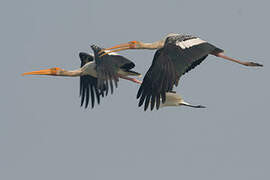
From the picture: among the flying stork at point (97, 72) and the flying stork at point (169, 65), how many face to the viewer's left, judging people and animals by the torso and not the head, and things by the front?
2

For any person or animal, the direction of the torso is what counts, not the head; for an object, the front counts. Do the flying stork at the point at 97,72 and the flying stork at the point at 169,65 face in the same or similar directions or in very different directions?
same or similar directions

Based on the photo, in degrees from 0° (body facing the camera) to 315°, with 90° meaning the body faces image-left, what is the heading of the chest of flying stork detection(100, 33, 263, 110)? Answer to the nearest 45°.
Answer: approximately 90°

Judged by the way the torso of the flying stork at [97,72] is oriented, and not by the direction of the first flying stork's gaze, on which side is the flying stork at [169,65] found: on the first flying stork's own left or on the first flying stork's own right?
on the first flying stork's own left

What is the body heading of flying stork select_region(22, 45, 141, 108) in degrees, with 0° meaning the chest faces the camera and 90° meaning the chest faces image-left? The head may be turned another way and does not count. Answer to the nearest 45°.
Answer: approximately 90°

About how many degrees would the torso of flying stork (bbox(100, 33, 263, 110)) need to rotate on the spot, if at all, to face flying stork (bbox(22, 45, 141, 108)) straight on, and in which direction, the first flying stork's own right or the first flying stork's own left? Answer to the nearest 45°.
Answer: approximately 45° to the first flying stork's own right
